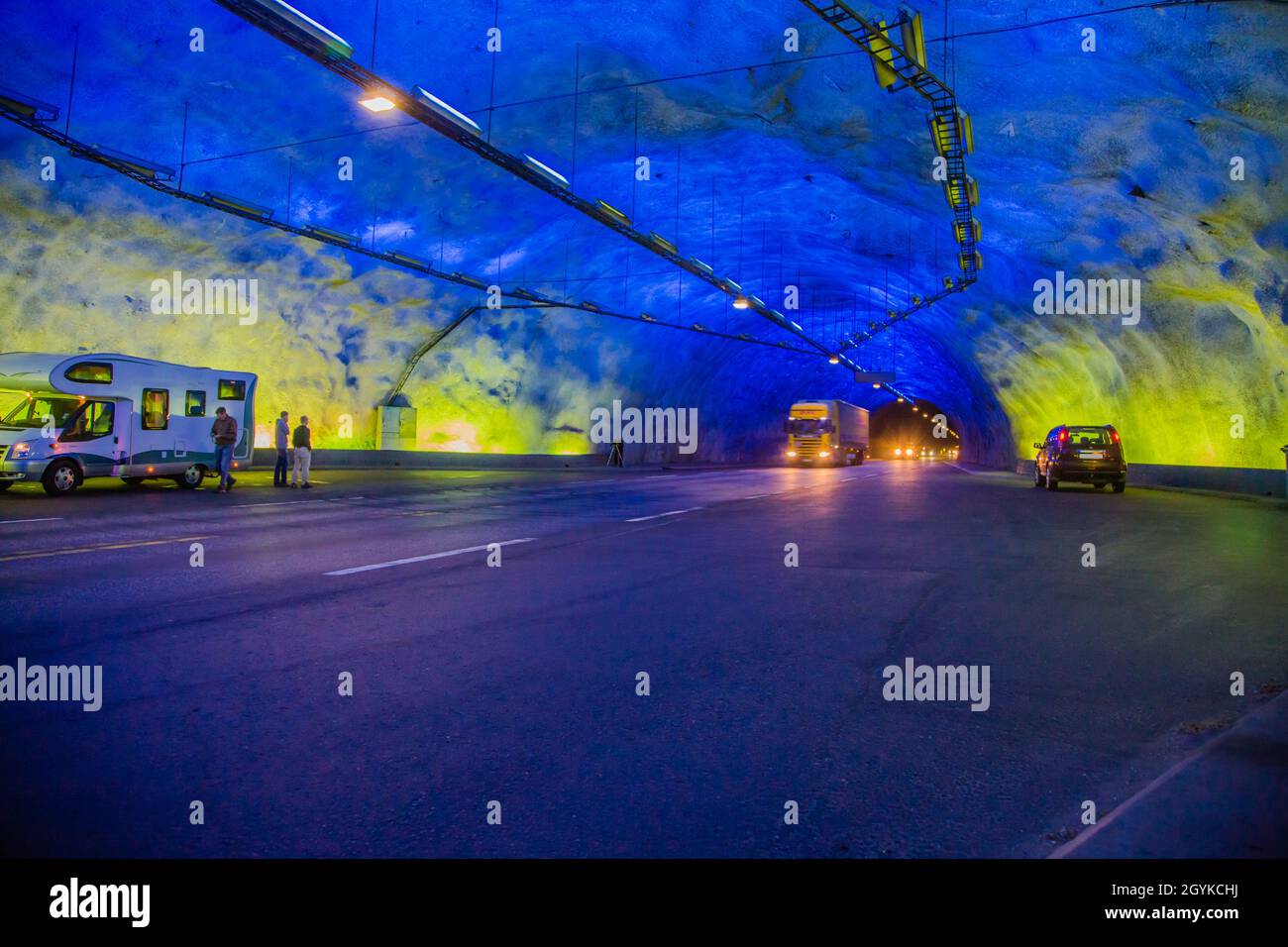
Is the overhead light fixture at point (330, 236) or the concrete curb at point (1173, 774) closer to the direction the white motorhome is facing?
the concrete curb

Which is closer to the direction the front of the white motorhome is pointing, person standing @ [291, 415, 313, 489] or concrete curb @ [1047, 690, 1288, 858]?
the concrete curb

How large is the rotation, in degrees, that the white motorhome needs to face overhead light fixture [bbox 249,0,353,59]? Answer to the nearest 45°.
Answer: approximately 45° to its left

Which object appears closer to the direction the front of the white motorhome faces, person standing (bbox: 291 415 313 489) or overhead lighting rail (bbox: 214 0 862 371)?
the overhead lighting rail

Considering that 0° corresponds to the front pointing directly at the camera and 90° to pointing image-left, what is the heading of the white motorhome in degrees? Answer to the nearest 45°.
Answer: approximately 45°
